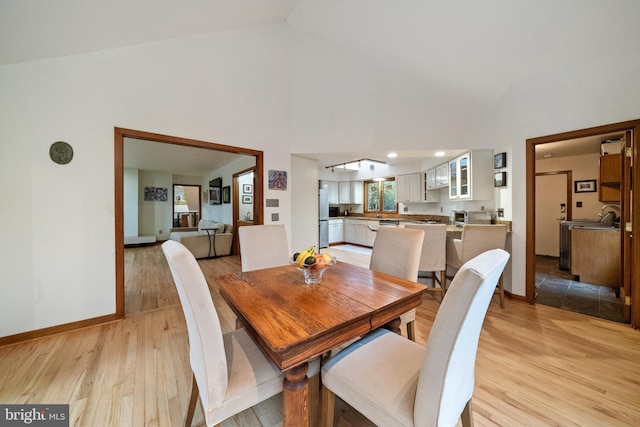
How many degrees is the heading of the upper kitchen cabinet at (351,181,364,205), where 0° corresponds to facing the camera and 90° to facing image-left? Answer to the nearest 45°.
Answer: approximately 0°

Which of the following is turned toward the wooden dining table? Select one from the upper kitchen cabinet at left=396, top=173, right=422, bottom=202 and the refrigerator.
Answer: the upper kitchen cabinet

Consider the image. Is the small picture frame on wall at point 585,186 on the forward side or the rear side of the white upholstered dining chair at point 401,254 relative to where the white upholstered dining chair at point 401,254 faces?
on the rear side

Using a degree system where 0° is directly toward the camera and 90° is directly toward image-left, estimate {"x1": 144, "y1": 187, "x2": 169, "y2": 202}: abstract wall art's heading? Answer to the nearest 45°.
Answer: approximately 0°

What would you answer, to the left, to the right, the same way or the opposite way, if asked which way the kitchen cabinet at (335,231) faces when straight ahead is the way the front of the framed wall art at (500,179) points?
to the left

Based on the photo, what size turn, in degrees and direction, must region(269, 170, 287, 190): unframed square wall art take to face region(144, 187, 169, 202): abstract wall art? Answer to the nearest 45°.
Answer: approximately 135° to its right

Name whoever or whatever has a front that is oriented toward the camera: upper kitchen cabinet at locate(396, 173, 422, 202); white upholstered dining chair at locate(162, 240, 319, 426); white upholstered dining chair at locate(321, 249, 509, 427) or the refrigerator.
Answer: the upper kitchen cabinet

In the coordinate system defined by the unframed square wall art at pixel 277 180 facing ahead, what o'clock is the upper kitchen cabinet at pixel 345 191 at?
The upper kitchen cabinet is roughly at 7 o'clock from the unframed square wall art.

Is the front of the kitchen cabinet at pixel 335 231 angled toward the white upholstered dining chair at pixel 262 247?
yes
